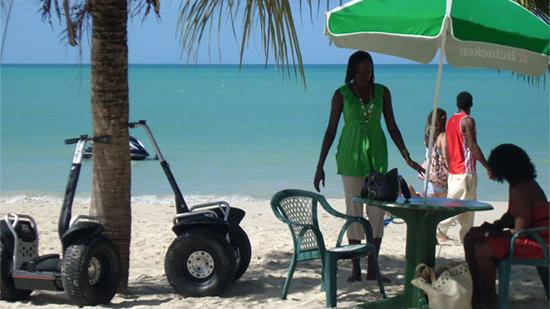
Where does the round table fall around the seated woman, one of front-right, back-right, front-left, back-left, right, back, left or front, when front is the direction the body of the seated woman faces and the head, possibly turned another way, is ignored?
front

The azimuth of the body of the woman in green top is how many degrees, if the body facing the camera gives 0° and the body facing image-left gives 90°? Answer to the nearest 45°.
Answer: approximately 0°

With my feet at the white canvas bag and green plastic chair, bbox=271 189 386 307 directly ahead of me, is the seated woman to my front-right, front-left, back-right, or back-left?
back-right

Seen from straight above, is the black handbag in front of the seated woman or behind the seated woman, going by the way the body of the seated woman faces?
in front

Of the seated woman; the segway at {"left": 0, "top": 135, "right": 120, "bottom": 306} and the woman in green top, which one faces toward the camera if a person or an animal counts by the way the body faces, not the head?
the woman in green top

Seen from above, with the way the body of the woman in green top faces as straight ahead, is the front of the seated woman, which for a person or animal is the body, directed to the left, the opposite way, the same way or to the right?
to the right

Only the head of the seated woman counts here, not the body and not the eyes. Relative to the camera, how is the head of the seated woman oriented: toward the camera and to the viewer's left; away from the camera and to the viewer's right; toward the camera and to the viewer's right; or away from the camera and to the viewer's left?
away from the camera and to the viewer's left

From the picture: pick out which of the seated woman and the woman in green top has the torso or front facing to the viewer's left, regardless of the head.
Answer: the seated woman

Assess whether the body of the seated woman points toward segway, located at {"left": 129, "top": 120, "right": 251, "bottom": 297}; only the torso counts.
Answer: yes

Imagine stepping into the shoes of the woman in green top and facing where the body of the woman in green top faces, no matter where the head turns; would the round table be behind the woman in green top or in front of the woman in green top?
in front

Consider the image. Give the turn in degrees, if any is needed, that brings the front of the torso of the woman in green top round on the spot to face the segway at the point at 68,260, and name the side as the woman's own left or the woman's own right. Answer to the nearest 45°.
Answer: approximately 45° to the woman's own right

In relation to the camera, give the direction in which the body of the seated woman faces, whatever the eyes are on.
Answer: to the viewer's left

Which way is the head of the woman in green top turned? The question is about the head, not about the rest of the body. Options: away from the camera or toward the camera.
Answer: toward the camera

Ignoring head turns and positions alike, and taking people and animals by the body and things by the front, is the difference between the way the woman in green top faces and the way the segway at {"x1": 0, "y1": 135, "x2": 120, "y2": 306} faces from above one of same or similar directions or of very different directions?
very different directions
